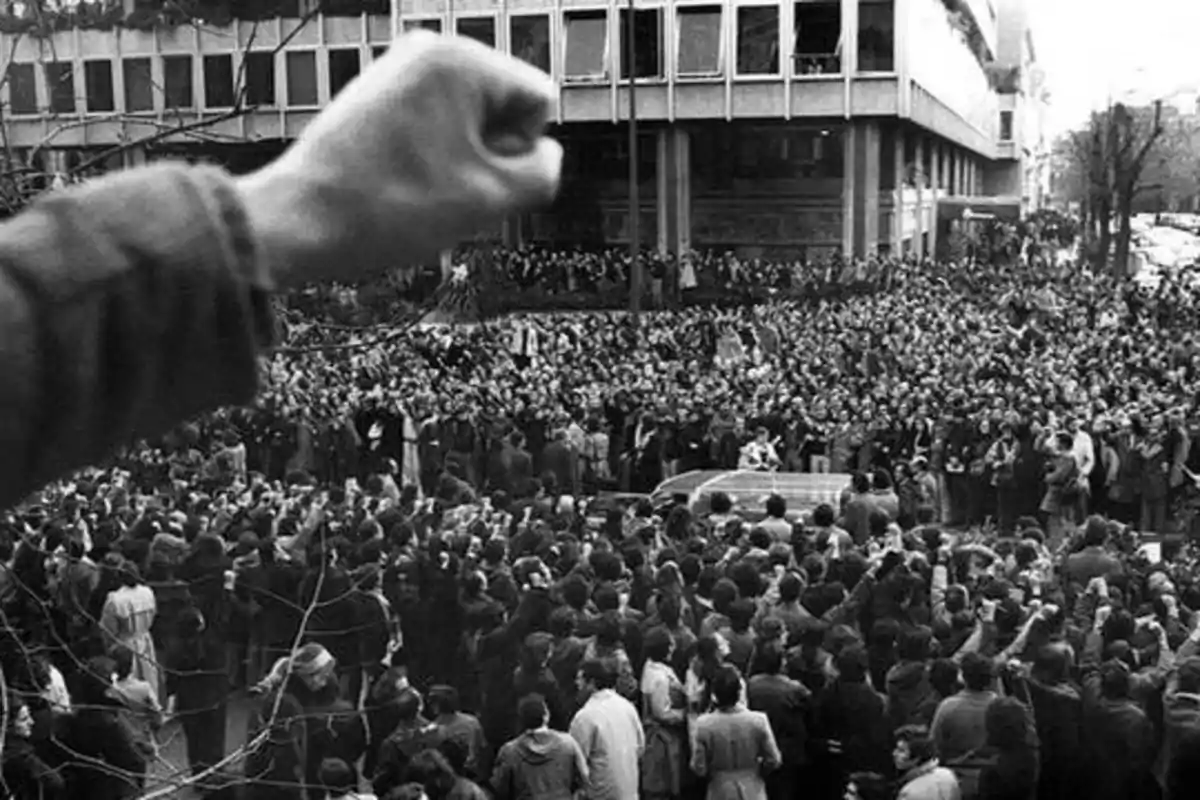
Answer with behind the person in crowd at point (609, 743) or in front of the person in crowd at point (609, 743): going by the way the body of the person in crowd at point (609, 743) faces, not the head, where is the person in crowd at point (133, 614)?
in front

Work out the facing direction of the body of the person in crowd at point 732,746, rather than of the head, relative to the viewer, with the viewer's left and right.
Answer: facing away from the viewer

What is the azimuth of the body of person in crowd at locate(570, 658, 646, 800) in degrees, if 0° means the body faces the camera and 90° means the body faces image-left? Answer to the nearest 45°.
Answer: approximately 135°

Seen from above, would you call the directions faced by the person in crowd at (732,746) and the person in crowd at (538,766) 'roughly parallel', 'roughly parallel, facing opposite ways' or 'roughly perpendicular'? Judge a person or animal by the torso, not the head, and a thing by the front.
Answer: roughly parallel

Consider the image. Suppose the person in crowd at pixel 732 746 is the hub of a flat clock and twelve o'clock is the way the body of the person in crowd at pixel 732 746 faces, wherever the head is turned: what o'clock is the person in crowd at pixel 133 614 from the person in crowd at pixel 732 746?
the person in crowd at pixel 133 614 is roughly at 10 o'clock from the person in crowd at pixel 732 746.

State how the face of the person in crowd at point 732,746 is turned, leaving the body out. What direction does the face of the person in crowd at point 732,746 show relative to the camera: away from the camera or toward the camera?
away from the camera

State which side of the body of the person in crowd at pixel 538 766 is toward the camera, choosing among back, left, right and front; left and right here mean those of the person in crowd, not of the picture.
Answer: back

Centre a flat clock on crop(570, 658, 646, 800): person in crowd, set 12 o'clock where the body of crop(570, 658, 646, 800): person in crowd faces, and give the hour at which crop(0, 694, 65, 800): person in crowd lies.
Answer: crop(0, 694, 65, 800): person in crowd is roughly at 10 o'clock from crop(570, 658, 646, 800): person in crowd.

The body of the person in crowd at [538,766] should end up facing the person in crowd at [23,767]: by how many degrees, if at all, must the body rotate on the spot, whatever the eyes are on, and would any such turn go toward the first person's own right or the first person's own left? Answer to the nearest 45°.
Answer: approximately 90° to the first person's own left

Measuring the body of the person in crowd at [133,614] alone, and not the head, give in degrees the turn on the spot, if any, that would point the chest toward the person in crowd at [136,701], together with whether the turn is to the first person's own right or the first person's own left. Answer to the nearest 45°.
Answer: approximately 180°

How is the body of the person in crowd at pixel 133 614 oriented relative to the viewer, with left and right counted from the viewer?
facing away from the viewer

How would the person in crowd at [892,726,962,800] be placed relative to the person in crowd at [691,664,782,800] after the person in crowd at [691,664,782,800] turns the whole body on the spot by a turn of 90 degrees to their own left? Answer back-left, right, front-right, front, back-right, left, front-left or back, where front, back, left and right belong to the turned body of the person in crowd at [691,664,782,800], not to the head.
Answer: back-left

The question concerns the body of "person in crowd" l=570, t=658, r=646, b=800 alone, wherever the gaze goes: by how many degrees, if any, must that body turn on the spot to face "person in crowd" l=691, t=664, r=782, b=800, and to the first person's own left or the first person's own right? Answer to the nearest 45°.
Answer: approximately 135° to the first person's own right
